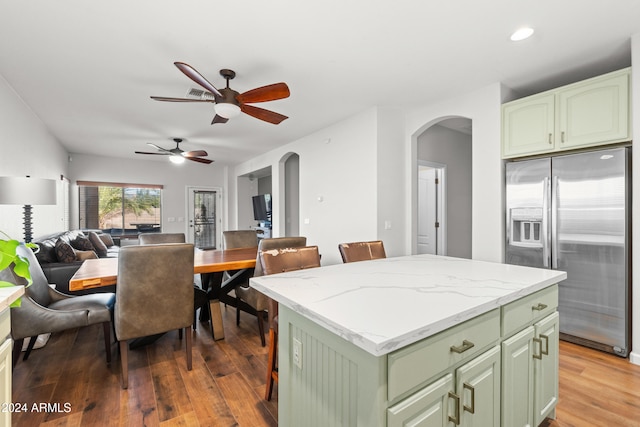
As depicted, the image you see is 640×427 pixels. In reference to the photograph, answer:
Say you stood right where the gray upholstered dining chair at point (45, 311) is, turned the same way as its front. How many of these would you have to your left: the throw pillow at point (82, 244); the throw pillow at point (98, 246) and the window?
3

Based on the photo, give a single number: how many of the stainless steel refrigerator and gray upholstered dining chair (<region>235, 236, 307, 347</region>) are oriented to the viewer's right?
0

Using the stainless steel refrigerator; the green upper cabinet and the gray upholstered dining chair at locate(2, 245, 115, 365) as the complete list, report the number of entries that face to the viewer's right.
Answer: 1

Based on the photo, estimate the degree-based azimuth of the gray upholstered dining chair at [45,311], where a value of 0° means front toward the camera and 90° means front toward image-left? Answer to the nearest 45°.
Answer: approximately 270°

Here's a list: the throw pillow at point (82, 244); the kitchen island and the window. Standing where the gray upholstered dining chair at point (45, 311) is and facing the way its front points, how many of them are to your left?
2

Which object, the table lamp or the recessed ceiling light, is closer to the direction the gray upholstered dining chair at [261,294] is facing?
the table lamp

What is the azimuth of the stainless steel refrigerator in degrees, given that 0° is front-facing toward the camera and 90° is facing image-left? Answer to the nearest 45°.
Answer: approximately 45°

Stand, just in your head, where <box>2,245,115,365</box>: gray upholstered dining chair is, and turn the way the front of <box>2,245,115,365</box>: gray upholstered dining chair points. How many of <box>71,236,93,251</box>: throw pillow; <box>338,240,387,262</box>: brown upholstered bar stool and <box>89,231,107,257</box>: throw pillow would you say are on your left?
2

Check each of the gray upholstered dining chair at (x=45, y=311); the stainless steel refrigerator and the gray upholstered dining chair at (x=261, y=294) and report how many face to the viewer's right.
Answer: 1

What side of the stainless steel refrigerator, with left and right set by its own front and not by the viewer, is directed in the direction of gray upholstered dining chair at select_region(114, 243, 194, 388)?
front

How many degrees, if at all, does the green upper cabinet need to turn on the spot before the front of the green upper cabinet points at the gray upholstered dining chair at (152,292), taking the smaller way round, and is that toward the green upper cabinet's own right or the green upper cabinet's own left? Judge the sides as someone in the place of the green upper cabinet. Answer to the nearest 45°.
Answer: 0° — it already faces it
